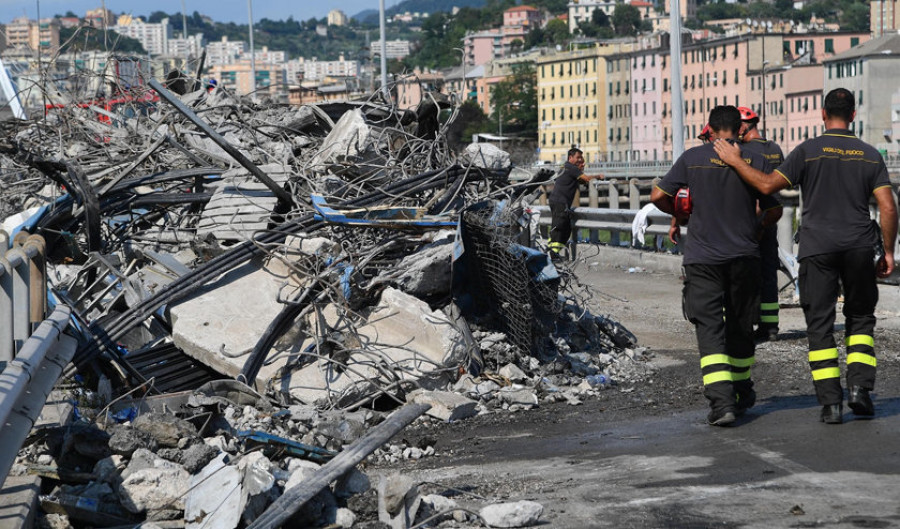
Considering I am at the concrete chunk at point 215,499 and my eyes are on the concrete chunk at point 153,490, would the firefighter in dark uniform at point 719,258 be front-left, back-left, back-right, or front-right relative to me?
back-right

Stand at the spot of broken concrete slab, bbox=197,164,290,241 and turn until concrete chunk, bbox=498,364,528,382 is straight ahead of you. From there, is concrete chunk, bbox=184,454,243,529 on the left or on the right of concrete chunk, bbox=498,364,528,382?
right

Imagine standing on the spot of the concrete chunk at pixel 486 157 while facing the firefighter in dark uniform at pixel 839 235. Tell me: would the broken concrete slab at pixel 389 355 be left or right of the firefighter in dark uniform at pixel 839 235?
right

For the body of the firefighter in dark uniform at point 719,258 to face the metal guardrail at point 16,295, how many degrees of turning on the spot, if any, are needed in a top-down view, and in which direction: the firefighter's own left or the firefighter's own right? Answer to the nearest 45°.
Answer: approximately 135° to the firefighter's own left

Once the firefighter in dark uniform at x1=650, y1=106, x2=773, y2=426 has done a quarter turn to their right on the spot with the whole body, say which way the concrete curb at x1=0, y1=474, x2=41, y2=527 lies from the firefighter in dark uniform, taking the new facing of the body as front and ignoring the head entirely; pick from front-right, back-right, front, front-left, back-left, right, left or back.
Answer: back-right

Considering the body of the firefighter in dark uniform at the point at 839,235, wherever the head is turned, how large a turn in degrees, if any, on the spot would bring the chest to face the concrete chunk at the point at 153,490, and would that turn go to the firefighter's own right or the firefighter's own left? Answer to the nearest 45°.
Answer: approximately 135° to the firefighter's own left

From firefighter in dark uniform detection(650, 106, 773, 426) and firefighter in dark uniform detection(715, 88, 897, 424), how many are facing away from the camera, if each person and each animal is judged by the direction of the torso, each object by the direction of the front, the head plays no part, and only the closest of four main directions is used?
2

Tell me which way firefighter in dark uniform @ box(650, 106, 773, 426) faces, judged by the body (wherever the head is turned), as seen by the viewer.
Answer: away from the camera

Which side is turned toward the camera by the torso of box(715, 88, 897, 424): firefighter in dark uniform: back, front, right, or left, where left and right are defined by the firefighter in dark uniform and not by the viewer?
back

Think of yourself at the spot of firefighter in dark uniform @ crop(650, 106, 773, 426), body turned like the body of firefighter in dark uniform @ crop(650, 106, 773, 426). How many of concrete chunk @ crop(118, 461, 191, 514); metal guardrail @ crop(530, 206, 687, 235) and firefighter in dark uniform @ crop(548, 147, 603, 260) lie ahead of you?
2

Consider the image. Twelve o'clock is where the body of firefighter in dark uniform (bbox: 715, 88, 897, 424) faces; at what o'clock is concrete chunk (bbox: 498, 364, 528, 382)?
The concrete chunk is roughly at 10 o'clock from the firefighter in dark uniform.
